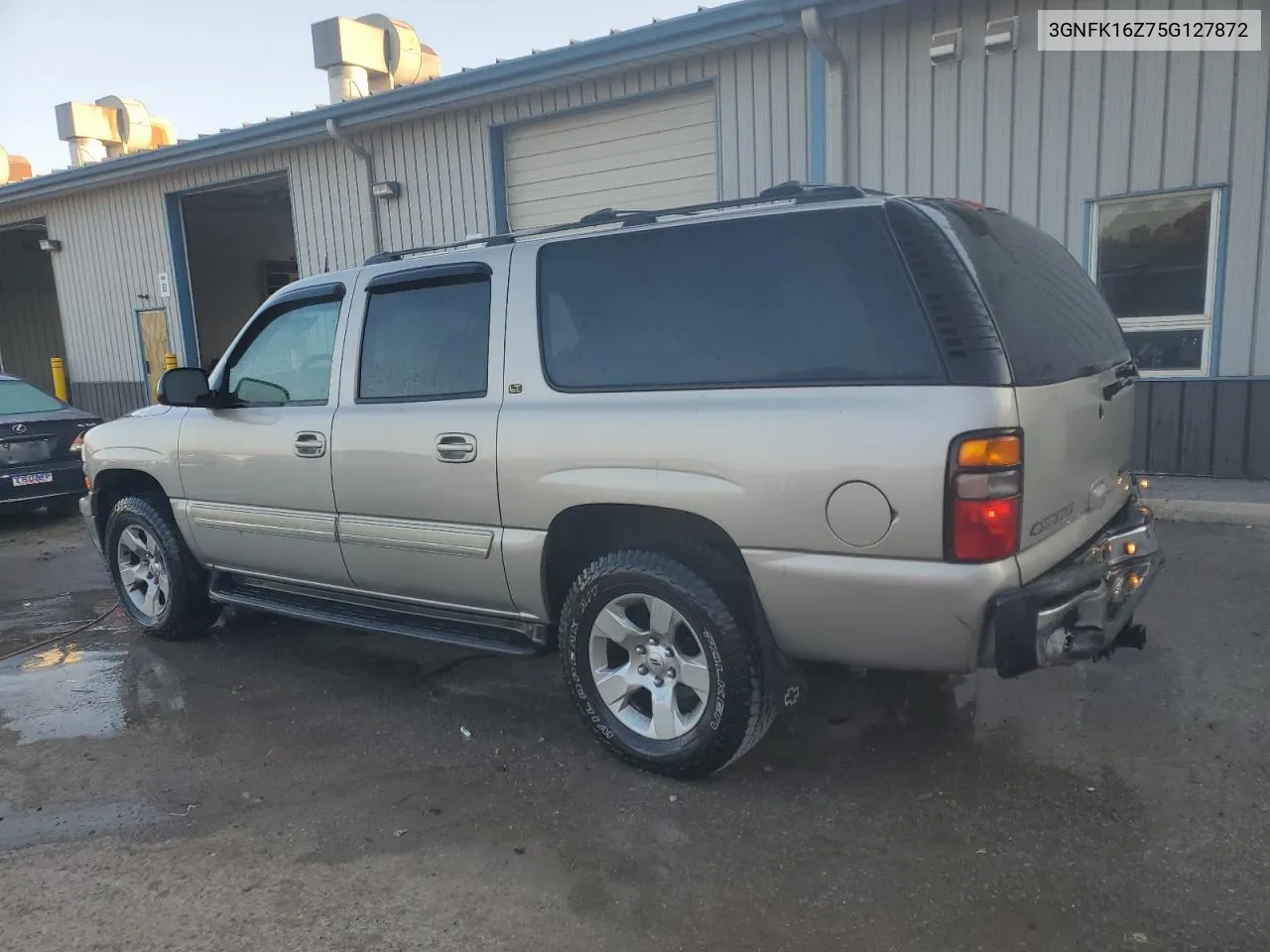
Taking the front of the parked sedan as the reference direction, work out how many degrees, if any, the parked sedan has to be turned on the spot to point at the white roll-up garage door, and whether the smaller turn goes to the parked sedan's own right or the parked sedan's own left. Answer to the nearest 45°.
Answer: approximately 135° to the parked sedan's own right

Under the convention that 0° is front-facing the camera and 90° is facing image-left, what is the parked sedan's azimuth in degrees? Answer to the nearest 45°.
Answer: approximately 135°

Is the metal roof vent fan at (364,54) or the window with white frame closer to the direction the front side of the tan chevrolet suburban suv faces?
the metal roof vent fan

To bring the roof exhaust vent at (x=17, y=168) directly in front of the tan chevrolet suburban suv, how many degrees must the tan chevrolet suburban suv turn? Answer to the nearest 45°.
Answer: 0° — it already faces it

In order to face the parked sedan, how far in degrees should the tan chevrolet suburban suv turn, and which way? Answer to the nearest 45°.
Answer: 0° — it already faces it

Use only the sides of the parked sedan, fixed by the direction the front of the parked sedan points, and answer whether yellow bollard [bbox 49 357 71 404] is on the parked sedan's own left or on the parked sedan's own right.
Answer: on the parked sedan's own right

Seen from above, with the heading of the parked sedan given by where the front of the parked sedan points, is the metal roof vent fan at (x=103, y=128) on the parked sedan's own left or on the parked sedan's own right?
on the parked sedan's own right
